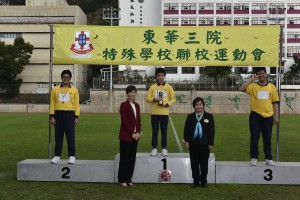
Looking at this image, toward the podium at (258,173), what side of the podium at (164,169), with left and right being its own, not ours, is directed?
left

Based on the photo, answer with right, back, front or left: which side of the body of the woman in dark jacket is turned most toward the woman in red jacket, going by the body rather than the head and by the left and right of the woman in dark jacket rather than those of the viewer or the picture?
right

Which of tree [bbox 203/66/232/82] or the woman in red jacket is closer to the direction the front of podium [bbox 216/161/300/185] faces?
the woman in red jacket

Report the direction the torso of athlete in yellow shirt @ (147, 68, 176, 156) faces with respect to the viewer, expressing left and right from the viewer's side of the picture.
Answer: facing the viewer

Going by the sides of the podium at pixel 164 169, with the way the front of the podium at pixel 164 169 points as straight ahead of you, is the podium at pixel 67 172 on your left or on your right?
on your right

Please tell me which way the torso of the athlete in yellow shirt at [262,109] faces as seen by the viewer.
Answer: toward the camera

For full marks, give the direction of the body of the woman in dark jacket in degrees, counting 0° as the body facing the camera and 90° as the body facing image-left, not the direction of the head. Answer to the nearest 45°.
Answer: approximately 0°

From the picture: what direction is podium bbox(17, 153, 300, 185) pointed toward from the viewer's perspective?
toward the camera

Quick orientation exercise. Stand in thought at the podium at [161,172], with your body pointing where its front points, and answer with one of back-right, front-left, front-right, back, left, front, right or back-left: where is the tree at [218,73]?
back

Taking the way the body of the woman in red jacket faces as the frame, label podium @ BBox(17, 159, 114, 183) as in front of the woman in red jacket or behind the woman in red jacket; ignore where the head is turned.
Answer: behind

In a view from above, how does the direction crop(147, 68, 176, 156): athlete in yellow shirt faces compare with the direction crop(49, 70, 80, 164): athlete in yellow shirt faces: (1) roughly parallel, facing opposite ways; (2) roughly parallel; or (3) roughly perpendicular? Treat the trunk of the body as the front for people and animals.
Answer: roughly parallel

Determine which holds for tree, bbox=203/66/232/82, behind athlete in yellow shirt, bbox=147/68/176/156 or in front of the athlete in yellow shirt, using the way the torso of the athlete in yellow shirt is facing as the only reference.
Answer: behind
